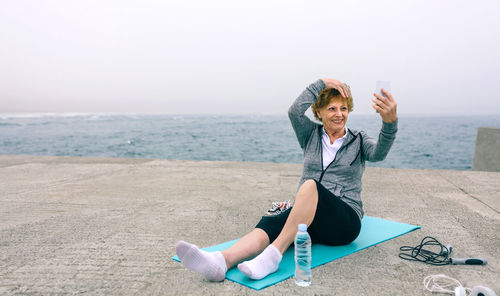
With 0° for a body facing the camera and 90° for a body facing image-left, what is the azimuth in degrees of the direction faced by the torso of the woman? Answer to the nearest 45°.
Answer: approximately 45°

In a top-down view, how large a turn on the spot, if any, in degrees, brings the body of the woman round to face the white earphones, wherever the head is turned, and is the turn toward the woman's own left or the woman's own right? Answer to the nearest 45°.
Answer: approximately 90° to the woman's own left
